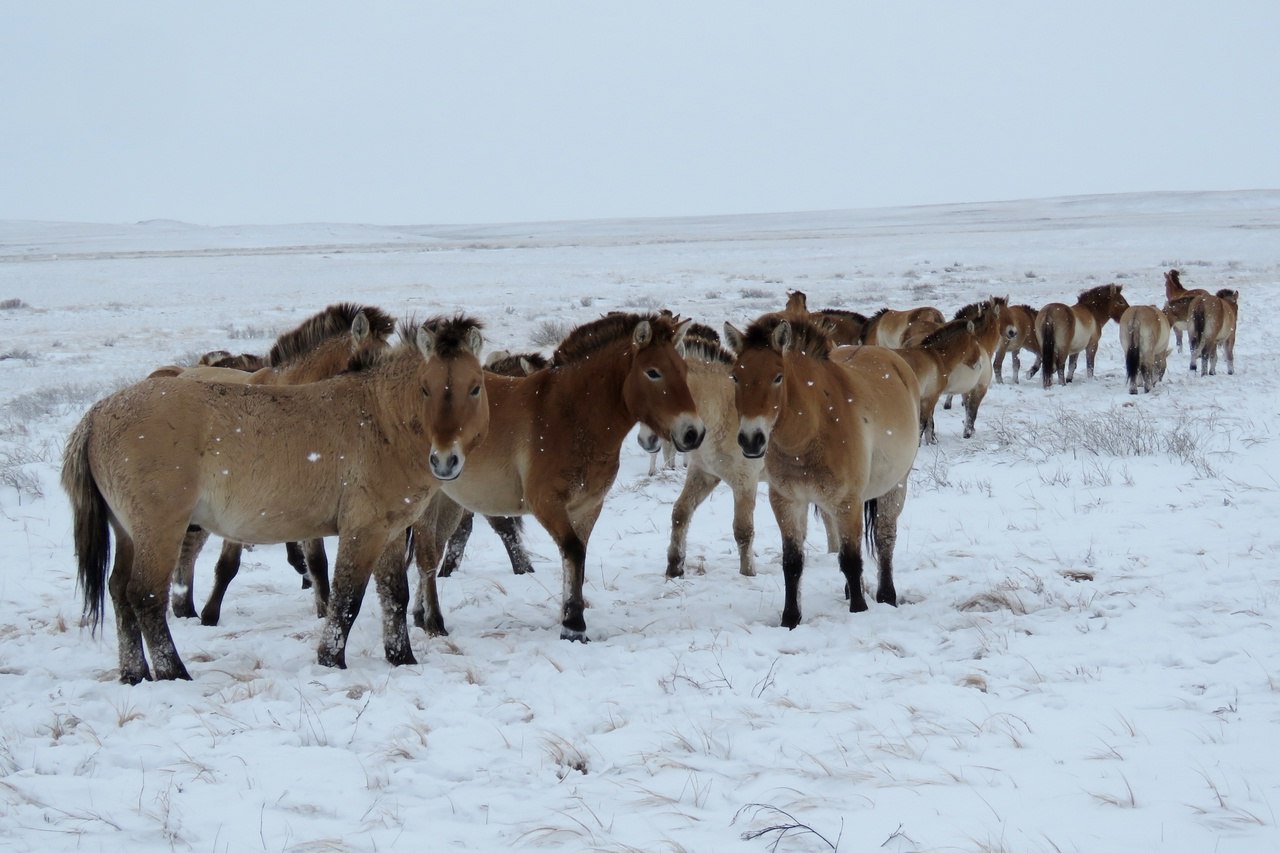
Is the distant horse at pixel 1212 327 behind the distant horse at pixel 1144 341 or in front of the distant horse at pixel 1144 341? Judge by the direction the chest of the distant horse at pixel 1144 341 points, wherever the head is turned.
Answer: in front

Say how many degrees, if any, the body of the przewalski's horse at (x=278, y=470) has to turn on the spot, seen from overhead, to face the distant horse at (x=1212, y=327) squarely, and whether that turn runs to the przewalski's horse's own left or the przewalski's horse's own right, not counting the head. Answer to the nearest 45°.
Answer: approximately 45° to the przewalski's horse's own left

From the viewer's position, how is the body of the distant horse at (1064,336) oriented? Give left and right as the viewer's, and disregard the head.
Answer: facing away from the viewer and to the right of the viewer

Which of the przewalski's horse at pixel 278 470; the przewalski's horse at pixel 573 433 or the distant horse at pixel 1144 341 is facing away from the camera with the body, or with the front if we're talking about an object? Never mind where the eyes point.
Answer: the distant horse

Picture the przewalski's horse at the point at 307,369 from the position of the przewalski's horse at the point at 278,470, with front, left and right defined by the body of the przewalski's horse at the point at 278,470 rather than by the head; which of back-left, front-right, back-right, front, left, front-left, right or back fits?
left

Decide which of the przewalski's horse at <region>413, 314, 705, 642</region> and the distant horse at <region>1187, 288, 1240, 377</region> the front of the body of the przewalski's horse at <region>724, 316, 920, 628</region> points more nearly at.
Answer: the przewalski's horse

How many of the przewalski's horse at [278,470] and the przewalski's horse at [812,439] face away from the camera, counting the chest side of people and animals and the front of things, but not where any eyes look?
0

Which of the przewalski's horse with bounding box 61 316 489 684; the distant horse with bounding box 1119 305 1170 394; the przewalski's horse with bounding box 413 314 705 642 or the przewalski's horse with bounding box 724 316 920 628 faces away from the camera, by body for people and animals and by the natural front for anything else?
the distant horse

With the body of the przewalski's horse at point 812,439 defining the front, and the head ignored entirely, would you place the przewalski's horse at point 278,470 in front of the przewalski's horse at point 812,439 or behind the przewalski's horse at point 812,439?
in front

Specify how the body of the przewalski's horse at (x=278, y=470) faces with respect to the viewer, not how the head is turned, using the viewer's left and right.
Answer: facing to the right of the viewer

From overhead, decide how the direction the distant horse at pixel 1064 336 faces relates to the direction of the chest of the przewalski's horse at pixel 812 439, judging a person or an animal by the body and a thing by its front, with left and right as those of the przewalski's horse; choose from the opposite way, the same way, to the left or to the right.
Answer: the opposite way

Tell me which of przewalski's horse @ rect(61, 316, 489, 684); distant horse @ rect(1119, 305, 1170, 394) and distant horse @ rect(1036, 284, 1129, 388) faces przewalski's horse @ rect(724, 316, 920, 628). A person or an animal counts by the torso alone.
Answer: przewalski's horse @ rect(61, 316, 489, 684)

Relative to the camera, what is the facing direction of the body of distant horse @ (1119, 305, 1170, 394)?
away from the camera

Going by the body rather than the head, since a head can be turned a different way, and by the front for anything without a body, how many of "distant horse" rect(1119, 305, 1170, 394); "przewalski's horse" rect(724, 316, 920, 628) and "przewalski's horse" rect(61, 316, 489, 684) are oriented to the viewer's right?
1

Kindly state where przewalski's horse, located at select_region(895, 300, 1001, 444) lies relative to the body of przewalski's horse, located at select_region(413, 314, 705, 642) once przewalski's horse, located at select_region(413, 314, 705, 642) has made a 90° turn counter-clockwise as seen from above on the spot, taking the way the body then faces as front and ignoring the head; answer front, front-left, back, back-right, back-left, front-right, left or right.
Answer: front

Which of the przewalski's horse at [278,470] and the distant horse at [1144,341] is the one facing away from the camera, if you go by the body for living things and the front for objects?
the distant horse
